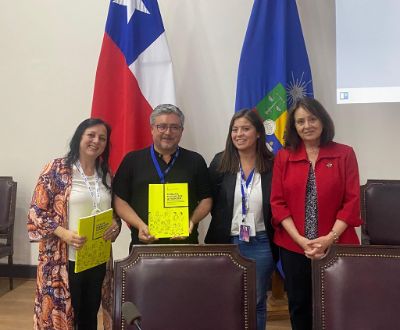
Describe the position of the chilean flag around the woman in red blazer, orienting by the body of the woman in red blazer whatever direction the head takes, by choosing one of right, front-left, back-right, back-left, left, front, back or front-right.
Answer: back-right

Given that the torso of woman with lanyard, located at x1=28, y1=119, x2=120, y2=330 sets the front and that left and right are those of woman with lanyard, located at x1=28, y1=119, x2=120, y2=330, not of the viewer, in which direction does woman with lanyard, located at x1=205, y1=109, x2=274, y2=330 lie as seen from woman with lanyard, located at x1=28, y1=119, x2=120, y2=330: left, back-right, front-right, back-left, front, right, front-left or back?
front-left

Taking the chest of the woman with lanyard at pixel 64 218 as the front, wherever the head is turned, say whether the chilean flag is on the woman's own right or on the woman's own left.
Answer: on the woman's own left

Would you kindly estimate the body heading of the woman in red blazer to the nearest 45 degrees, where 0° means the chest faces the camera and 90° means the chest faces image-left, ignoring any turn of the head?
approximately 0°

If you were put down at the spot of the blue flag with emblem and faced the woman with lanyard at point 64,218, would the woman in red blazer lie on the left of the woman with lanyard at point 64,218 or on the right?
left

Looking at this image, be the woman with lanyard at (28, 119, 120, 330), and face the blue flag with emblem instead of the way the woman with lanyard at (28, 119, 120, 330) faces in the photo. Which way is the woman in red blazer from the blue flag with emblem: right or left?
right

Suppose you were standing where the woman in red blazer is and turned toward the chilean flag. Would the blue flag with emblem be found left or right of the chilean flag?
right

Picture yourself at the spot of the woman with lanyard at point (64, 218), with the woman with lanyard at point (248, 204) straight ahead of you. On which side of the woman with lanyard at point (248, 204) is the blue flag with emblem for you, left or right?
left
